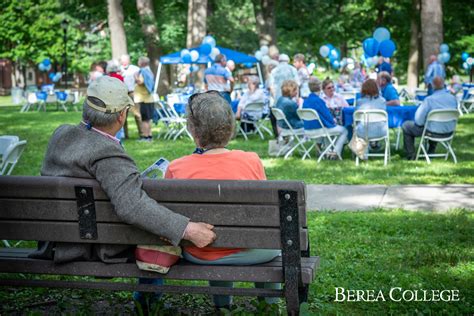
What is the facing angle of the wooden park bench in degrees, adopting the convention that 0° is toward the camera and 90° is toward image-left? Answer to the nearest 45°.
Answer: approximately 180°

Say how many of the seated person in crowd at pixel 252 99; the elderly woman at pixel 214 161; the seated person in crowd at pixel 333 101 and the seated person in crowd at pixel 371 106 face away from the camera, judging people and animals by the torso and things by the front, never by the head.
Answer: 2

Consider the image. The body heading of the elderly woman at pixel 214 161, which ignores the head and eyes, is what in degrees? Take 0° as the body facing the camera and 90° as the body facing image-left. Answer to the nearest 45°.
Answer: approximately 180°

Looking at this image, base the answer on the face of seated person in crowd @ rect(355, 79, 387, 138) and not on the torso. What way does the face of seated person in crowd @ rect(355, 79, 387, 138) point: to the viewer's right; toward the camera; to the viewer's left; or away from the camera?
away from the camera

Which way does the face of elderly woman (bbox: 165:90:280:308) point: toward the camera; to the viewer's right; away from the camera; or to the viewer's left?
away from the camera

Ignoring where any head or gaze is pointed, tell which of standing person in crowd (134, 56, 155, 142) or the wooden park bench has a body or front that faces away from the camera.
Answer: the wooden park bench

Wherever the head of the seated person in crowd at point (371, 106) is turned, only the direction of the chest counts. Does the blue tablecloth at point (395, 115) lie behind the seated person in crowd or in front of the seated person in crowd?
in front

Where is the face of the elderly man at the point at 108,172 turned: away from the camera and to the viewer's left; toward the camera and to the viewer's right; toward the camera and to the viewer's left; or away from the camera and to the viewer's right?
away from the camera and to the viewer's right
